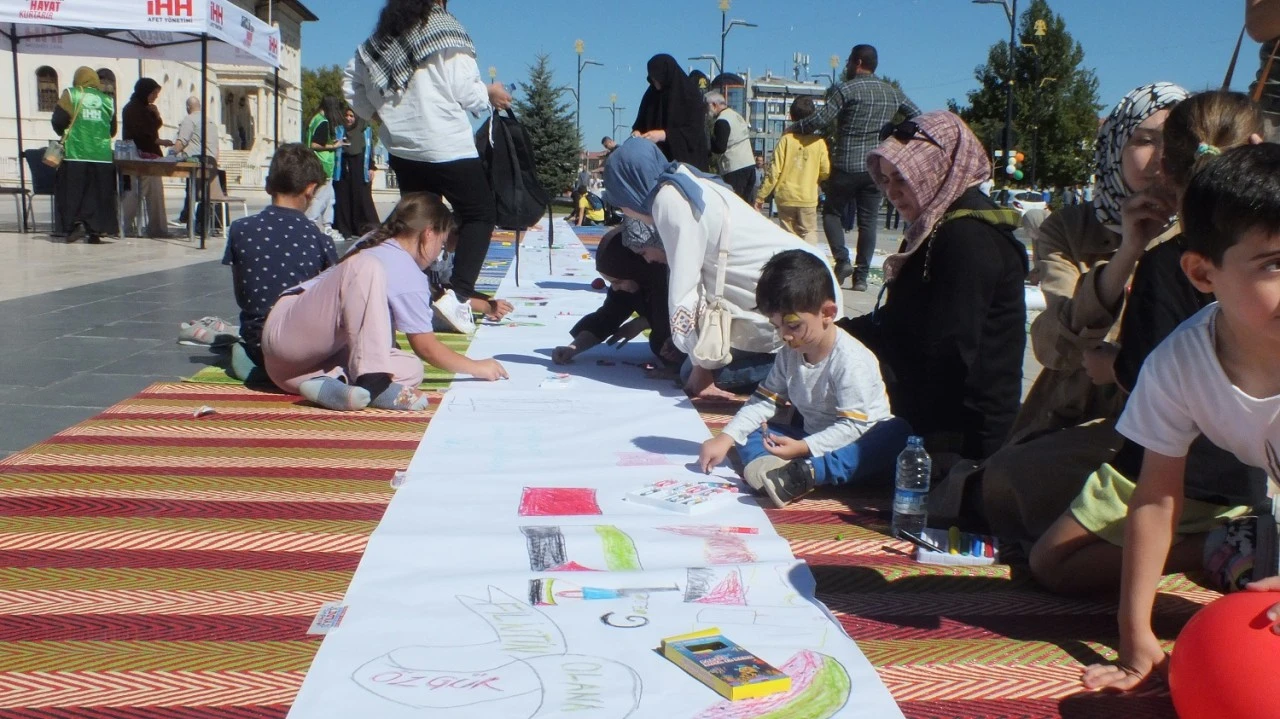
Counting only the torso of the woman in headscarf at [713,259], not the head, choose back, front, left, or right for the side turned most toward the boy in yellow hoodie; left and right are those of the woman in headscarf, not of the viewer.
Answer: right

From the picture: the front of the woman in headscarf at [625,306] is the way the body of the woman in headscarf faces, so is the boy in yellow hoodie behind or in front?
behind

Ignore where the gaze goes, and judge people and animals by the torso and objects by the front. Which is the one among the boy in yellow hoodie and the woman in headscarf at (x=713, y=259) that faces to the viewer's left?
the woman in headscarf

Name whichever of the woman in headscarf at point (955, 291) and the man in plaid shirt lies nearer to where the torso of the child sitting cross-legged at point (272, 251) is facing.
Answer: the man in plaid shirt

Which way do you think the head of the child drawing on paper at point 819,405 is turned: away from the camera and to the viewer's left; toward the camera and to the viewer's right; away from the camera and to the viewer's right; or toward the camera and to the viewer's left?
toward the camera and to the viewer's left

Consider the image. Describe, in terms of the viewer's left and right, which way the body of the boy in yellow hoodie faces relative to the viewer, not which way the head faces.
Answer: facing away from the viewer

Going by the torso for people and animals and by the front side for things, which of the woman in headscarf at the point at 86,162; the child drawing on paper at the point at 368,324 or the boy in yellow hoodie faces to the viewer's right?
the child drawing on paper

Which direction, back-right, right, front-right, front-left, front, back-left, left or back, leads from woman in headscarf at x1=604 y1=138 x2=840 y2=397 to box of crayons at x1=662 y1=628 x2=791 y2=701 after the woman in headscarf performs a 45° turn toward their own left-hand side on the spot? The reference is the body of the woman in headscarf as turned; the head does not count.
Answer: front-left

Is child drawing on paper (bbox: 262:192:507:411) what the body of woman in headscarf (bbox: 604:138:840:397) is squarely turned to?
yes

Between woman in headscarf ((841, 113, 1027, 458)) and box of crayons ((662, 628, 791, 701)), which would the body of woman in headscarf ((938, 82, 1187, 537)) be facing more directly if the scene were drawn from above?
the box of crayons

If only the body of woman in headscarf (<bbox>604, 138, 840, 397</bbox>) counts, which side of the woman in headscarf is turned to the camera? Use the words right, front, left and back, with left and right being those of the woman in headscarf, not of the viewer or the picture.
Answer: left

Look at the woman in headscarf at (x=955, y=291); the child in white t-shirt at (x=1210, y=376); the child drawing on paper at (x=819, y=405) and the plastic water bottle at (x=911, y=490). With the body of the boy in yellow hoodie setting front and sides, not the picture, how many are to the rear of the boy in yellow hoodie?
4

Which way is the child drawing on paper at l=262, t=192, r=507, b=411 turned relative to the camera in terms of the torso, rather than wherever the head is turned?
to the viewer's right

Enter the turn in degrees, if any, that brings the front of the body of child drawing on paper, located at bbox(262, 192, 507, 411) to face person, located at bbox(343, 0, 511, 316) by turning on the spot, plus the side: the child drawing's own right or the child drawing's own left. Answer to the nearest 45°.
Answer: approximately 90° to the child drawing's own left
